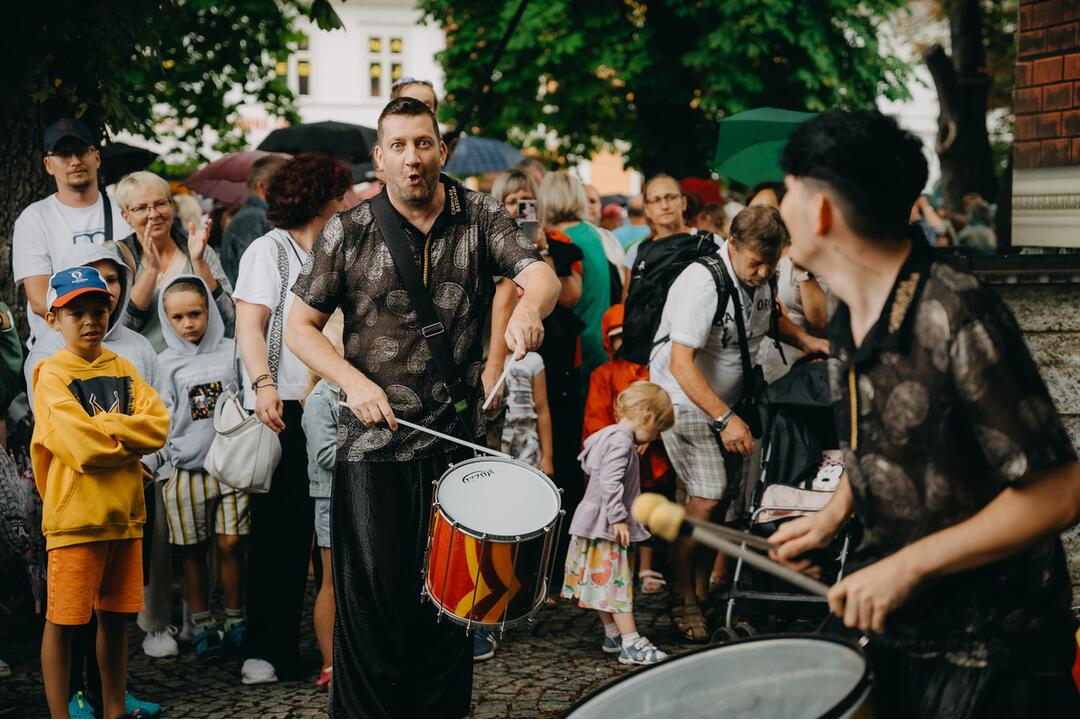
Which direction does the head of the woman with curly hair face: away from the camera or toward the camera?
away from the camera

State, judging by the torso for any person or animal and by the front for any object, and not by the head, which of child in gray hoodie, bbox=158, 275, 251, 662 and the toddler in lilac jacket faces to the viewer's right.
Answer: the toddler in lilac jacket

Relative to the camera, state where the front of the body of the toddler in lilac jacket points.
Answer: to the viewer's right

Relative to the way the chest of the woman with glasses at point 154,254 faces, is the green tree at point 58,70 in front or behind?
behind

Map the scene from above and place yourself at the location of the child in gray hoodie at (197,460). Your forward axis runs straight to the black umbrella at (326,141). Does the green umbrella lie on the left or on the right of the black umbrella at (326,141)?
right

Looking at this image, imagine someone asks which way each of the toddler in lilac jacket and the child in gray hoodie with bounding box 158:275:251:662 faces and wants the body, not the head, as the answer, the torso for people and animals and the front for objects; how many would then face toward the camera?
1

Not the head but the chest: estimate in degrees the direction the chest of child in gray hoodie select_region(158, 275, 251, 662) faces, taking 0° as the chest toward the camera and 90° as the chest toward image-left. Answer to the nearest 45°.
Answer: approximately 0°

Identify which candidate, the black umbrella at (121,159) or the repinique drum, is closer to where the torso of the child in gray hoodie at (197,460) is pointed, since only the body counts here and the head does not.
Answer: the repinique drum
